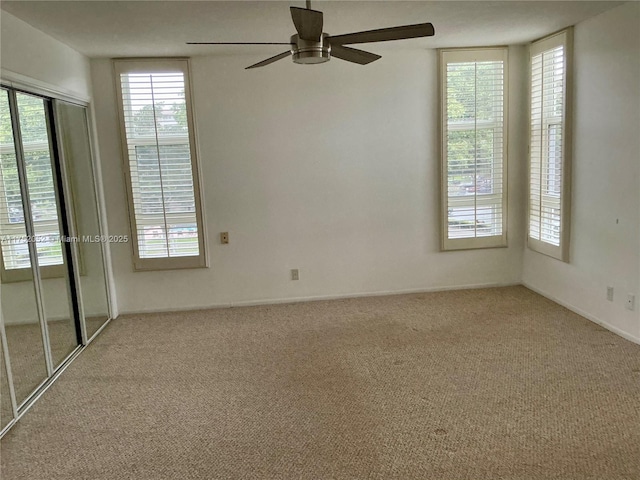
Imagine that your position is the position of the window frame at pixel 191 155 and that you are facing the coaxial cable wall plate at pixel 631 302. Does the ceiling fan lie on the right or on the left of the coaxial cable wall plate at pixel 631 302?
right

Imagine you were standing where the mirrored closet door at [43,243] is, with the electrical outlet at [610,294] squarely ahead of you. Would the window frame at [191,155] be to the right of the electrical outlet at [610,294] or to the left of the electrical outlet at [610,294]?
left

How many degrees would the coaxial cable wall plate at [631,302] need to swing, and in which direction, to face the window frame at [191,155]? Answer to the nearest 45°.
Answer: approximately 45° to its right

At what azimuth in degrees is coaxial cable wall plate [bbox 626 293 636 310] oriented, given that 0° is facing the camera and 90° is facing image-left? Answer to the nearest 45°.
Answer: approximately 45°

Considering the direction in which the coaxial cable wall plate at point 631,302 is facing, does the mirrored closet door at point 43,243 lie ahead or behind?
ahead

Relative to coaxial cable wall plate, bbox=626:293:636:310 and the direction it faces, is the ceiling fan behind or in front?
in front

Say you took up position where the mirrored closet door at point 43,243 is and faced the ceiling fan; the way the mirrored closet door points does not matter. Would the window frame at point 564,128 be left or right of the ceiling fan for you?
left
